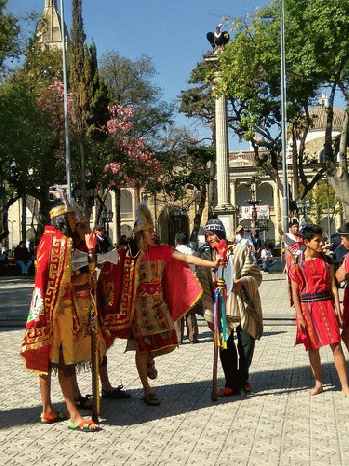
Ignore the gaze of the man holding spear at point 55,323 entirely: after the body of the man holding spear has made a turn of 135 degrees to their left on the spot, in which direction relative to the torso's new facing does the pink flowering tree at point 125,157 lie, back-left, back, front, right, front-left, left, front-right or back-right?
front-right

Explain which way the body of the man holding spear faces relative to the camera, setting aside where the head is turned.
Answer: to the viewer's right

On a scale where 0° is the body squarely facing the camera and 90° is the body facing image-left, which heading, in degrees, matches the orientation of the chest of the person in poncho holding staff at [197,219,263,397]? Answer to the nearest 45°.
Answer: approximately 45°

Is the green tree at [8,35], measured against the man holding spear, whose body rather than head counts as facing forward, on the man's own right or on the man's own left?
on the man's own left

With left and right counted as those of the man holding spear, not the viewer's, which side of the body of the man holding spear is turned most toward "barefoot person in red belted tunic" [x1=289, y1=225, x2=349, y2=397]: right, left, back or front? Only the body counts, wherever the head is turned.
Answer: front

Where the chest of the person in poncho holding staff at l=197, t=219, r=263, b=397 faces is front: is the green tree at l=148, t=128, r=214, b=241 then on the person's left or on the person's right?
on the person's right

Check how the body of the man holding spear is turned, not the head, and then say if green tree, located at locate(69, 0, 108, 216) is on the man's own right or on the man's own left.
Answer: on the man's own left

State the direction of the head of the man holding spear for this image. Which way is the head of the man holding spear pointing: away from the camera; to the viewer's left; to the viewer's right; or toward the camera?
to the viewer's right

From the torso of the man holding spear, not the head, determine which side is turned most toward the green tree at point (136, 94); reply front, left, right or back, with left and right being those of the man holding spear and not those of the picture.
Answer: left

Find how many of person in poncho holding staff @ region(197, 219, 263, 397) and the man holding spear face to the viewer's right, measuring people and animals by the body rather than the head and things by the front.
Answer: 1

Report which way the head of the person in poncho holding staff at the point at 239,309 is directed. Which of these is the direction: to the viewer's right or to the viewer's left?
to the viewer's left

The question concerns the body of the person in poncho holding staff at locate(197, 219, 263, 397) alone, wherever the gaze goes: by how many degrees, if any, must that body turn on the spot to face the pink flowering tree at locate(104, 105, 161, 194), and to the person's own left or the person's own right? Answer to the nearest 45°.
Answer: approximately 135° to the person's own right
